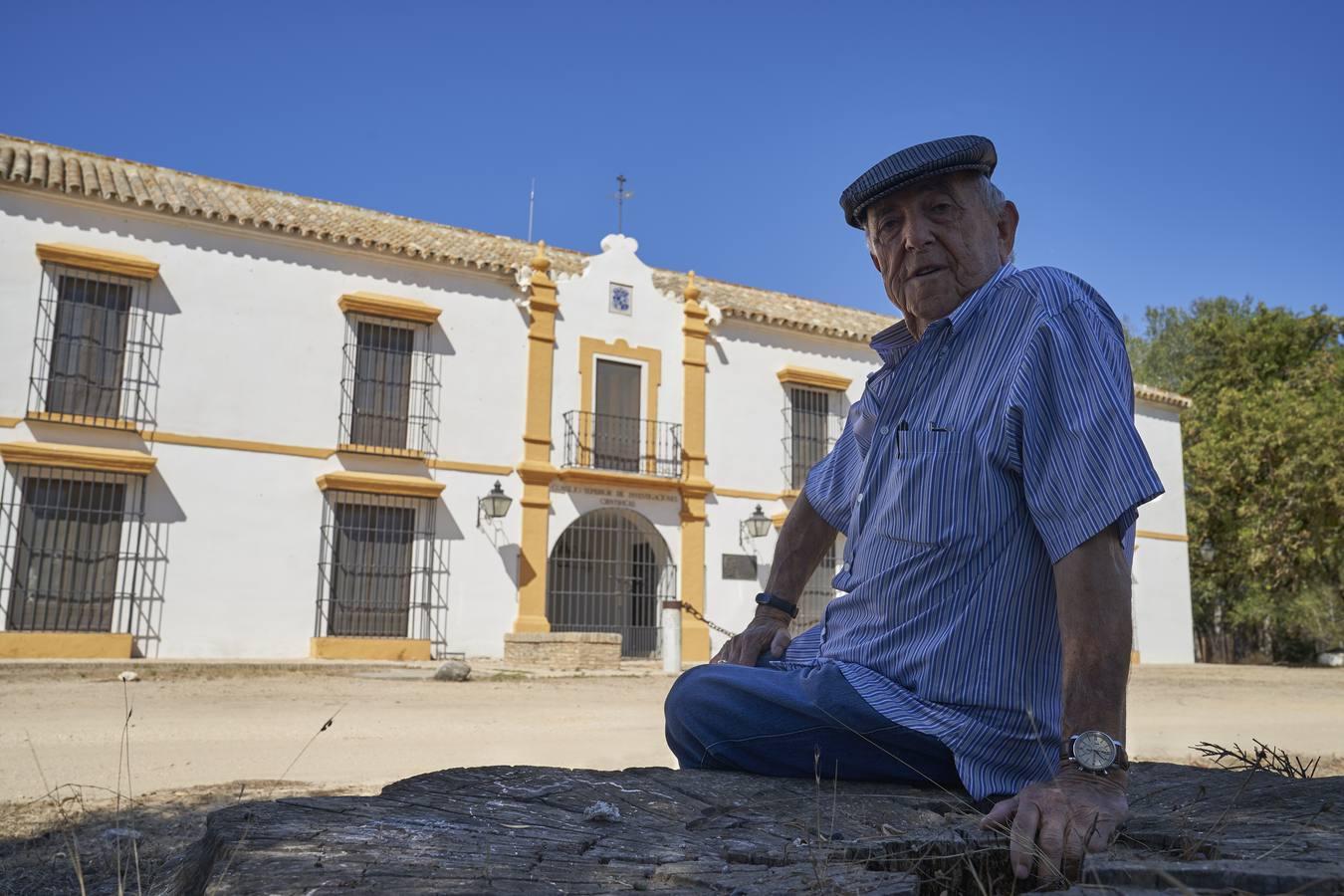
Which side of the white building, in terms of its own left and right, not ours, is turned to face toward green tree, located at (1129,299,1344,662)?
left

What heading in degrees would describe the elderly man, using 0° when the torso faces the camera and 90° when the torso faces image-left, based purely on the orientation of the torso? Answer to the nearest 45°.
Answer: approximately 45°

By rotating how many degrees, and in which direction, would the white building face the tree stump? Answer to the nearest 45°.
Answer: approximately 45° to its right

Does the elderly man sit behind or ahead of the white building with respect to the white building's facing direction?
ahead

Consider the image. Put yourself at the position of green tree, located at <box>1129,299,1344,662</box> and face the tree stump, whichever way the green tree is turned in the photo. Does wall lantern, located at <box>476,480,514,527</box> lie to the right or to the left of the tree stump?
right

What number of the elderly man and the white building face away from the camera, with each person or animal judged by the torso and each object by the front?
0

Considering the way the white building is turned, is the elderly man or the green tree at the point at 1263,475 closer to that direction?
the elderly man

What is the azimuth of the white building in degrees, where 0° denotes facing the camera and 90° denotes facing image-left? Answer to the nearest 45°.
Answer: approximately 315°

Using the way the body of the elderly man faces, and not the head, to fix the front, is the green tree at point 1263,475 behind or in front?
behind
